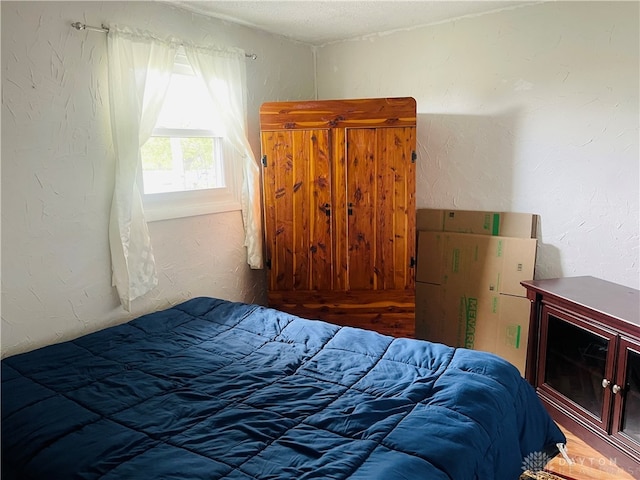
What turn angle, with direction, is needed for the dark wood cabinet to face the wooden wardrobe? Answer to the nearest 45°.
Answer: approximately 45° to its right

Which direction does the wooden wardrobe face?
toward the camera

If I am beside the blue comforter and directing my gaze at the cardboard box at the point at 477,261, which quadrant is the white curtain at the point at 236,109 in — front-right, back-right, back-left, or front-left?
front-left

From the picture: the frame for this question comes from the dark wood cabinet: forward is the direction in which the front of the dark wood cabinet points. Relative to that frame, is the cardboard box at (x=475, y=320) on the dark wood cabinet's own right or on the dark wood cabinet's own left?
on the dark wood cabinet's own right

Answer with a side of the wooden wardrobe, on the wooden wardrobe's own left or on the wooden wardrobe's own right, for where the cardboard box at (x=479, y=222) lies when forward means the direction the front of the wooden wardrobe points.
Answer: on the wooden wardrobe's own left

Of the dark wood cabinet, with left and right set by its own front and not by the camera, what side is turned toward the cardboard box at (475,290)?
right

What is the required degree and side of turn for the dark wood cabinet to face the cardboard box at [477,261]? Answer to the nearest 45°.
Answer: approximately 90° to its right

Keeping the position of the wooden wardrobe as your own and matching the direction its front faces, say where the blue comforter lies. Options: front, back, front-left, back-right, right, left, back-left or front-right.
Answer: front

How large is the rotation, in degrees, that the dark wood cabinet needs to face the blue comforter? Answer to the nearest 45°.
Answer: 0° — it already faces it

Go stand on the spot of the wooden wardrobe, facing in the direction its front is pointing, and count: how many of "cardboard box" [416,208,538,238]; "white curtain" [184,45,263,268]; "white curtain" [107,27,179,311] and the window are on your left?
1

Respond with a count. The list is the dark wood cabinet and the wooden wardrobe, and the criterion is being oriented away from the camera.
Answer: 0

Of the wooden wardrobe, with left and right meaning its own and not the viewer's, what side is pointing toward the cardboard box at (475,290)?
left

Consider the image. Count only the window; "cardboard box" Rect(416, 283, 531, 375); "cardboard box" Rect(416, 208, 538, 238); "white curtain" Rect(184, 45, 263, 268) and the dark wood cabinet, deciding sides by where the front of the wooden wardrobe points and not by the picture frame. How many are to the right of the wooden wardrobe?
2

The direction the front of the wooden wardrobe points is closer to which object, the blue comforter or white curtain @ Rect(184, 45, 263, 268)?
the blue comforter

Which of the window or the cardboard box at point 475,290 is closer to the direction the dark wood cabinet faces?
the window

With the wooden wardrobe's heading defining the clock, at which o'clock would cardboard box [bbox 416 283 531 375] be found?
The cardboard box is roughly at 9 o'clock from the wooden wardrobe.
